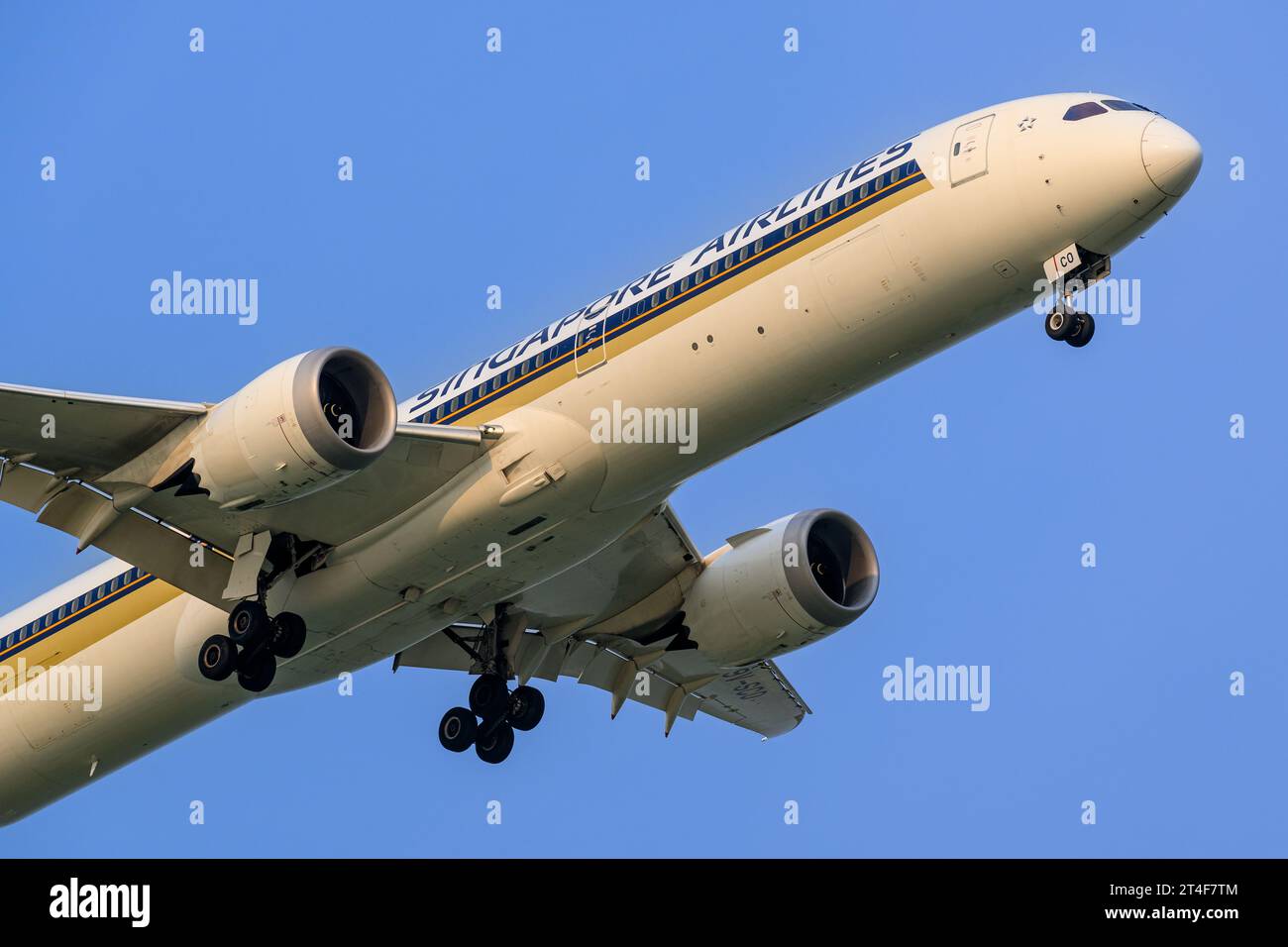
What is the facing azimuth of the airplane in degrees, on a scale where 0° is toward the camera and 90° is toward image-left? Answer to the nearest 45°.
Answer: approximately 315°
